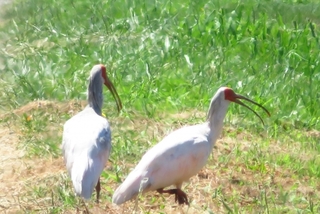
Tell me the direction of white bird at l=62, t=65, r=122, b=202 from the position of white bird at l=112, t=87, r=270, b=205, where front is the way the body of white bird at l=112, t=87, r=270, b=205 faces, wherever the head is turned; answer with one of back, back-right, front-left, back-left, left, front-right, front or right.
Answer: back

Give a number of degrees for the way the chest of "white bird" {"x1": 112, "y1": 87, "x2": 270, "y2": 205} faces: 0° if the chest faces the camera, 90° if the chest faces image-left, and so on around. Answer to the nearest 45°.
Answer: approximately 270°
